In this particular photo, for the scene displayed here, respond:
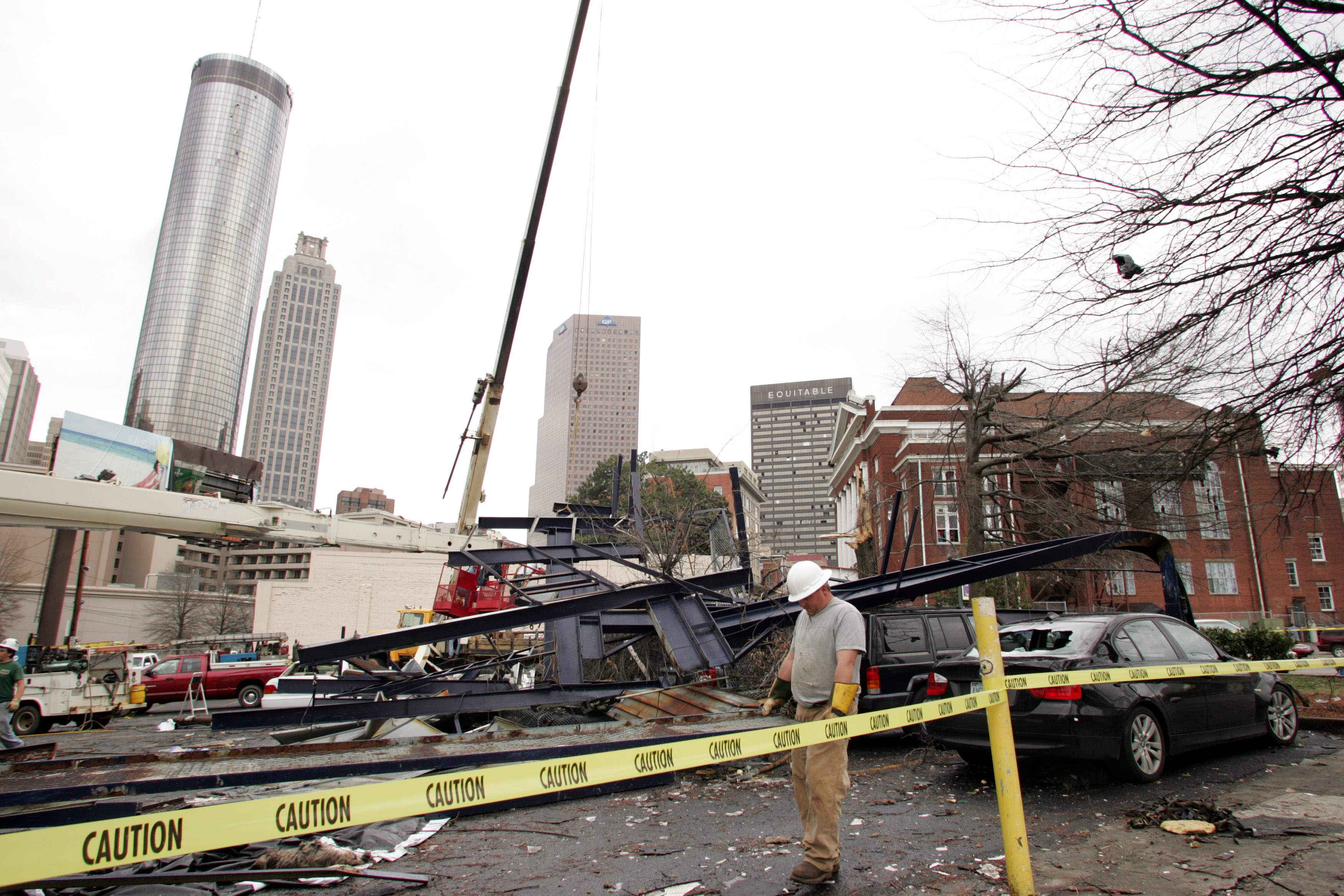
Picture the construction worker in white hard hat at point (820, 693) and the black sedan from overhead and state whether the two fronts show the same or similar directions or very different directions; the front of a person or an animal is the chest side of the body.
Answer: very different directions

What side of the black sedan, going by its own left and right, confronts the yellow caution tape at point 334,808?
back

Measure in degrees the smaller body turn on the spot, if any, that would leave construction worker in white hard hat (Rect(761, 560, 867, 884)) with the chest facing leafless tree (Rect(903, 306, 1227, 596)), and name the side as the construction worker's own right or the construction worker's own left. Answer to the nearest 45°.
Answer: approximately 180°

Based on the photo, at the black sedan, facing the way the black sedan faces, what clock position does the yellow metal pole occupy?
The yellow metal pole is roughly at 5 o'clock from the black sedan.

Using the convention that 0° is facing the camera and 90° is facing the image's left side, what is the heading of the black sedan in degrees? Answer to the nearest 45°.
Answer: approximately 225°

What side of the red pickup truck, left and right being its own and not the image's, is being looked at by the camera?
left

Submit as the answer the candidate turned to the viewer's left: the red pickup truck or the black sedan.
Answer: the red pickup truck
